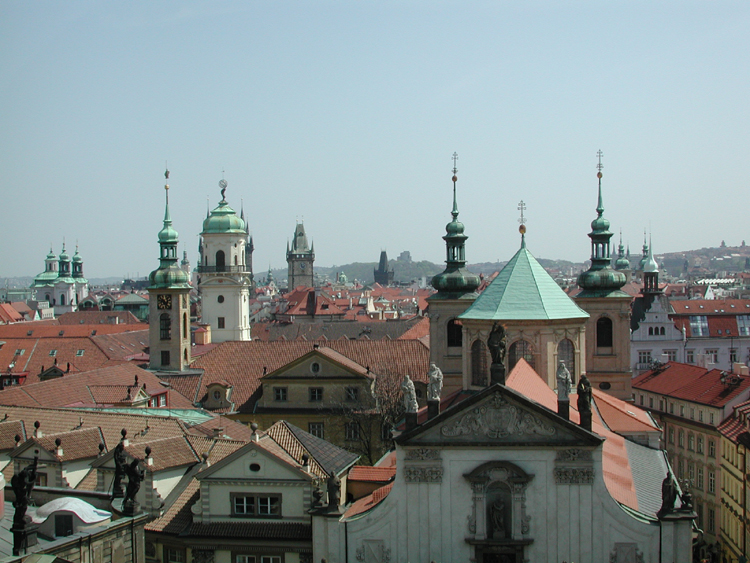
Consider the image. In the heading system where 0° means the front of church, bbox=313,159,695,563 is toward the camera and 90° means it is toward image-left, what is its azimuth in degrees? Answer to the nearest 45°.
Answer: approximately 0°

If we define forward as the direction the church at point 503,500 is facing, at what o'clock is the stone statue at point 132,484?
The stone statue is roughly at 2 o'clock from the church.

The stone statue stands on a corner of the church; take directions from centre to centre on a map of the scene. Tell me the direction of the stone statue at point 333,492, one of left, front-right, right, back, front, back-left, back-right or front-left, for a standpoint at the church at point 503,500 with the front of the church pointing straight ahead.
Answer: right
